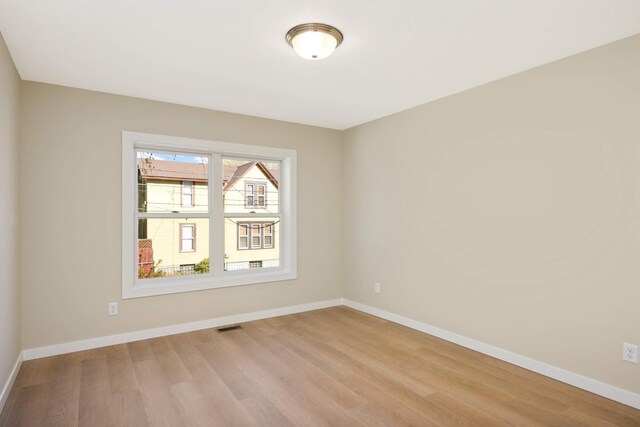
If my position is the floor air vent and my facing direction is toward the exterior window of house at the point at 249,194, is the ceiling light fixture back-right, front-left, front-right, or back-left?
back-right

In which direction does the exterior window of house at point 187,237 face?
toward the camera

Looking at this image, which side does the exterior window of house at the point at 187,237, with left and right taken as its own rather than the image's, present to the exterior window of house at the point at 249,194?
left

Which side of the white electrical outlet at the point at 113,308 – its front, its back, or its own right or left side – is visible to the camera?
front

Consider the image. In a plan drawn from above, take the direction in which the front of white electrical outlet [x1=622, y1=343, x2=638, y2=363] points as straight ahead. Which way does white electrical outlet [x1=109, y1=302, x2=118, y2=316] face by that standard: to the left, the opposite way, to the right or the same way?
to the left

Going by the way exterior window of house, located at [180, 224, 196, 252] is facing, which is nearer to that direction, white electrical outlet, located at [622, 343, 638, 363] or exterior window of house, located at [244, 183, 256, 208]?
the white electrical outlet

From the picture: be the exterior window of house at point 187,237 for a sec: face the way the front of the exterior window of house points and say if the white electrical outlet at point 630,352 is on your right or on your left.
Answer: on your left
